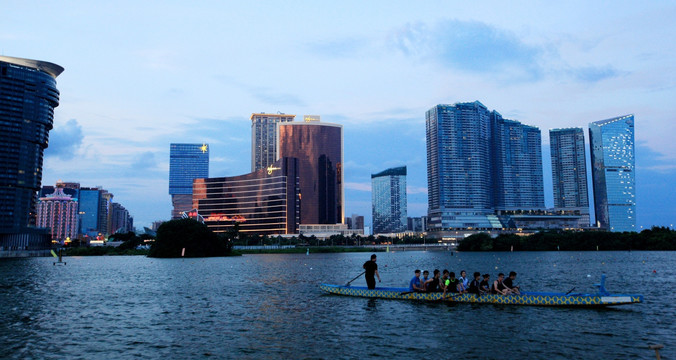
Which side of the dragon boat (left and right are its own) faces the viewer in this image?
right
